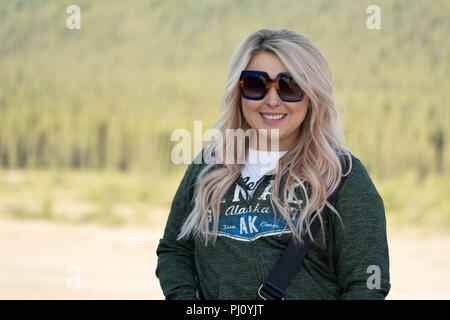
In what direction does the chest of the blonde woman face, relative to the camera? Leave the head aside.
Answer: toward the camera
